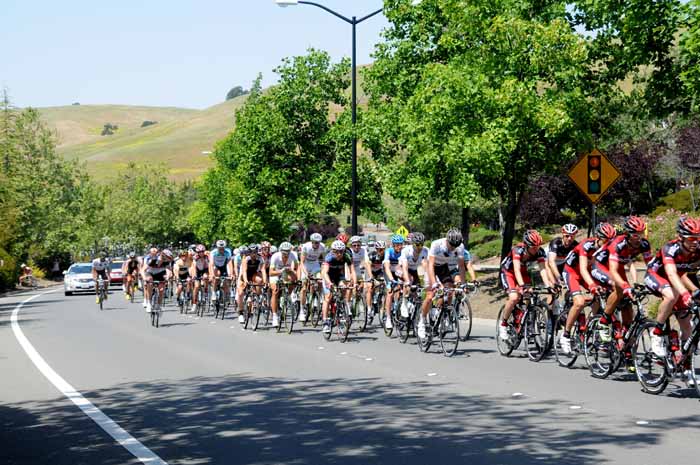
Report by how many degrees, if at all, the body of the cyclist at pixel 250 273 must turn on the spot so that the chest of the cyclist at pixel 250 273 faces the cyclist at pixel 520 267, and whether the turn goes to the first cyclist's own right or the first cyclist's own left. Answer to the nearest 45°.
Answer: approximately 45° to the first cyclist's own left
